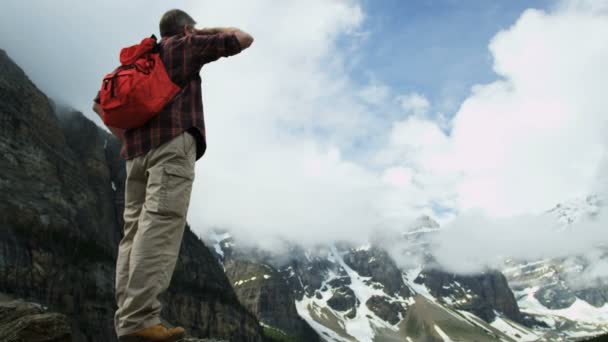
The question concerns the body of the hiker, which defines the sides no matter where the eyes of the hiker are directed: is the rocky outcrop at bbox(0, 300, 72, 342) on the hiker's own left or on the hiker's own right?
on the hiker's own left

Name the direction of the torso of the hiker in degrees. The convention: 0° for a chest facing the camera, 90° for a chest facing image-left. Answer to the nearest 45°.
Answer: approximately 225°
